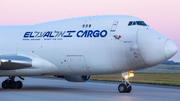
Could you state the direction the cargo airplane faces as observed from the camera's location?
facing the viewer and to the right of the viewer
